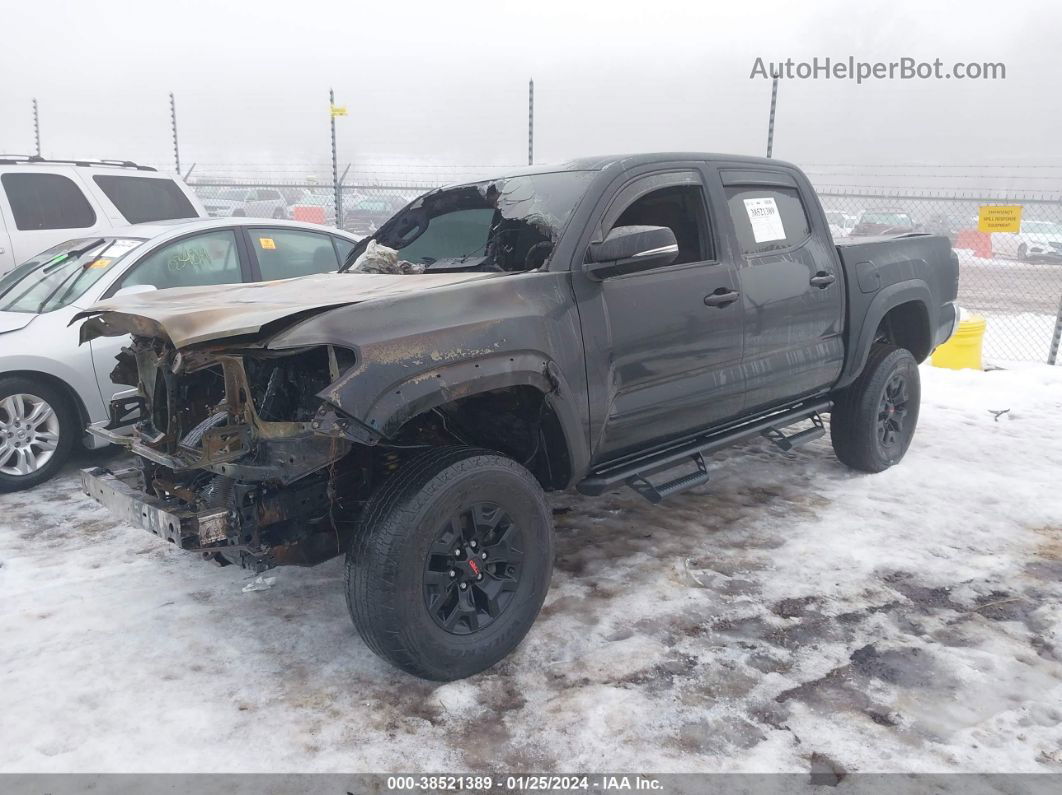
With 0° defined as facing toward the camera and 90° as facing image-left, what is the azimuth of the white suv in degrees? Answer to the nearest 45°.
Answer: approximately 45°

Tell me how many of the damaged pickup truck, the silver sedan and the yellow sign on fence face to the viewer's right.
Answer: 0

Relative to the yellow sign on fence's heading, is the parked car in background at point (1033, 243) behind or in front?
behind

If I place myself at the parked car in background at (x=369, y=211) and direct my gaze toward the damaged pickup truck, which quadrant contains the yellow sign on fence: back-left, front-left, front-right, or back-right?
front-left

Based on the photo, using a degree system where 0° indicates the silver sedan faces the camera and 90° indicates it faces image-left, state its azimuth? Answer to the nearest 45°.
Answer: approximately 45°

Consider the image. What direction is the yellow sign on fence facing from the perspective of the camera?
toward the camera

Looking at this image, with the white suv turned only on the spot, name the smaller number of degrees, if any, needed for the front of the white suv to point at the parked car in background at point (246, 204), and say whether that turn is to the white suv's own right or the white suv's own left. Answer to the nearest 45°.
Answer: approximately 135° to the white suv's own right

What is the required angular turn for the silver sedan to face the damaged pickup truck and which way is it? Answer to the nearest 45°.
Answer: approximately 90° to its left

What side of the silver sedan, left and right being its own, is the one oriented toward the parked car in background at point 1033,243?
back

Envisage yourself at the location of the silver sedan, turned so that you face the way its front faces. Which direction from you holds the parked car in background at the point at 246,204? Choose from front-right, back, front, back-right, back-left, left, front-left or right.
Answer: back-right

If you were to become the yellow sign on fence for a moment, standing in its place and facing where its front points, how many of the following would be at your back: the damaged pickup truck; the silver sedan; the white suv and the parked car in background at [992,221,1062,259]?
1

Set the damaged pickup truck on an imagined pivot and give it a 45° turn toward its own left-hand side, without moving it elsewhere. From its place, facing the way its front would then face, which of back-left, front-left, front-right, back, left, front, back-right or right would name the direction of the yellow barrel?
back-left
